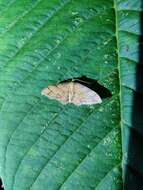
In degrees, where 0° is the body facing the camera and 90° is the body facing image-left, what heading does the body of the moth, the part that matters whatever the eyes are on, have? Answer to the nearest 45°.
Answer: approximately 180°
